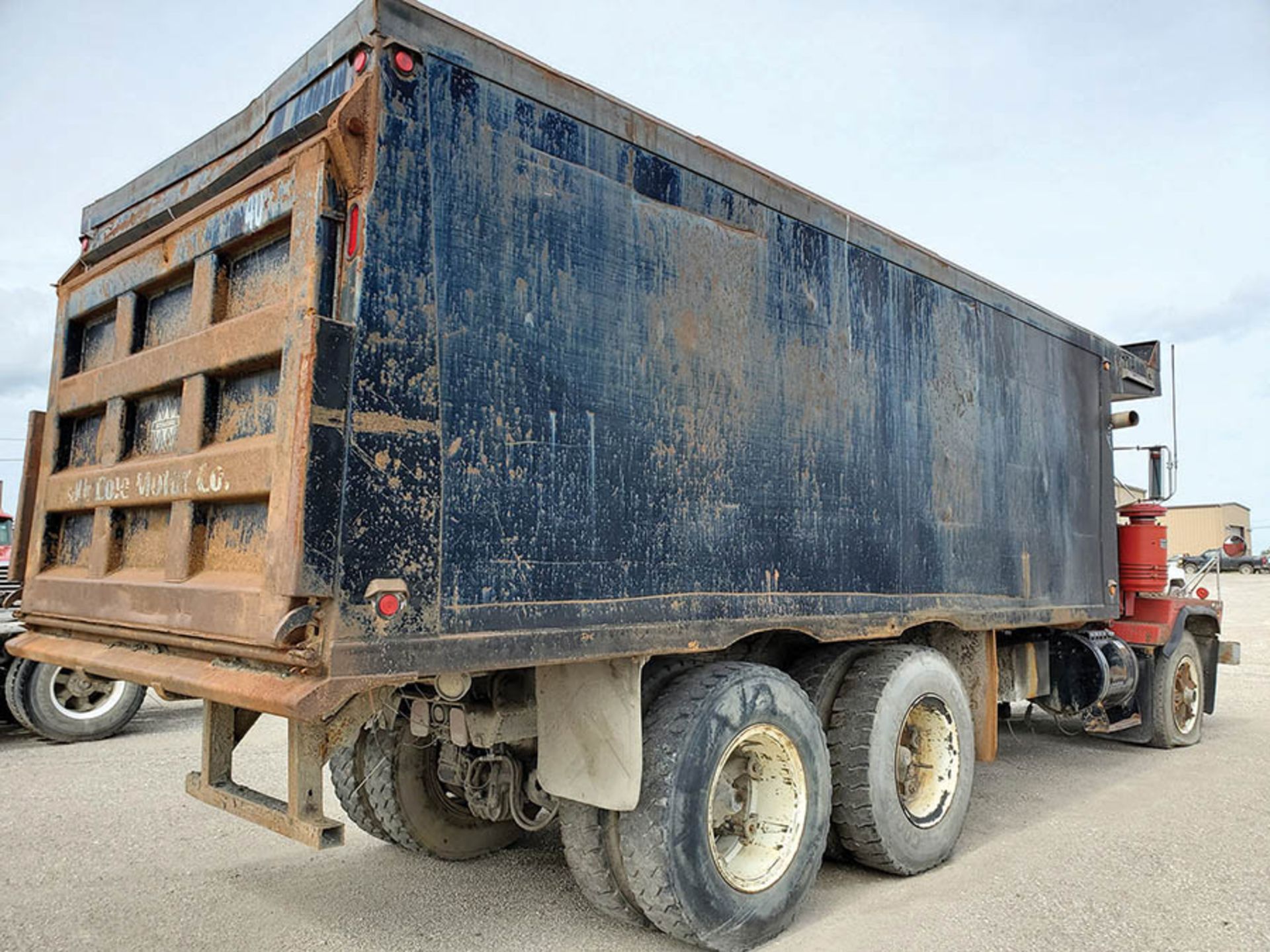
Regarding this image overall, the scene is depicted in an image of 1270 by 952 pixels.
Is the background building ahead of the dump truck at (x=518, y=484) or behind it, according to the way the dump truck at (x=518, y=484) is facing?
ahead

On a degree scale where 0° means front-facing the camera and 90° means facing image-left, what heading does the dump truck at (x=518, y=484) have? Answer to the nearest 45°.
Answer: approximately 225°
